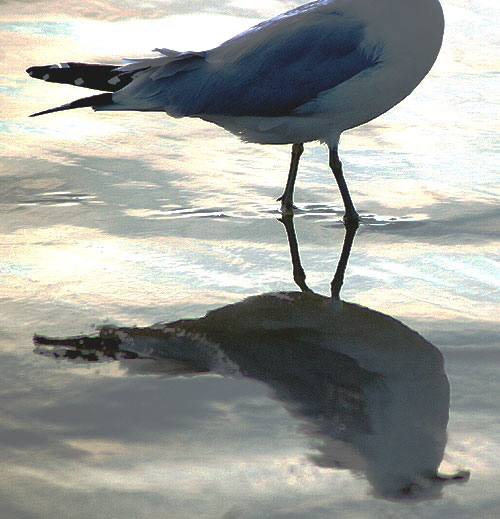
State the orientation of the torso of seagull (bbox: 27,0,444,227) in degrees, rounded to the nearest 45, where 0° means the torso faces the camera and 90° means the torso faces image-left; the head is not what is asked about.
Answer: approximately 270°
